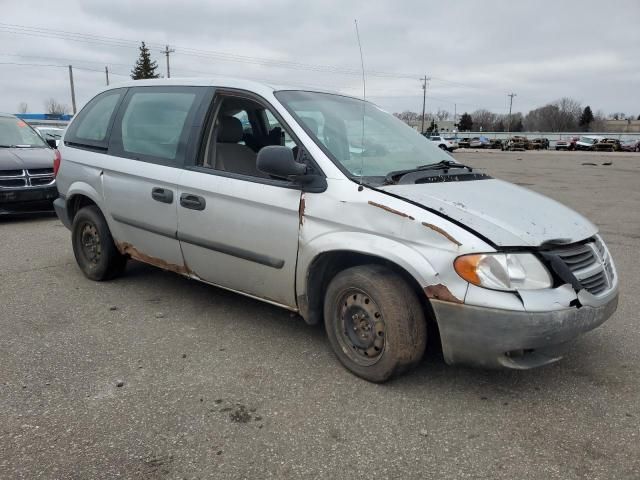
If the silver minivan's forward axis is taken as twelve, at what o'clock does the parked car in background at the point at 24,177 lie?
The parked car in background is roughly at 6 o'clock from the silver minivan.

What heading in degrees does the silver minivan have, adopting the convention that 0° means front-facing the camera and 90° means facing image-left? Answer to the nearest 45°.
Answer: approximately 315°
